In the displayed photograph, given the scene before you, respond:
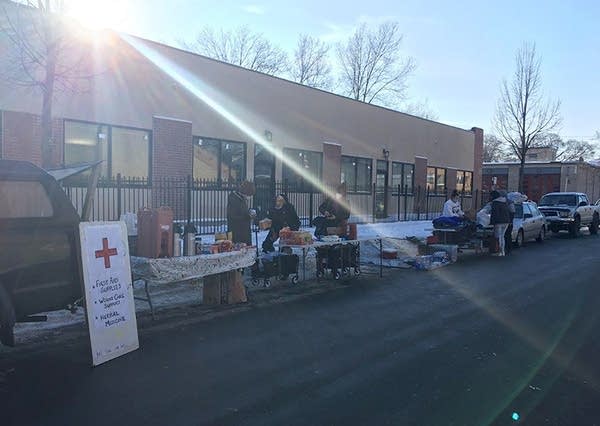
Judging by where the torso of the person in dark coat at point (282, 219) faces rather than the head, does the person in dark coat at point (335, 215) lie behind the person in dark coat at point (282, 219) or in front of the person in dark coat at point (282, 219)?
behind

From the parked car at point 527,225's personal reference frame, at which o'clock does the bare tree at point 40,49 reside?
The bare tree is roughly at 12 o'clock from the parked car.

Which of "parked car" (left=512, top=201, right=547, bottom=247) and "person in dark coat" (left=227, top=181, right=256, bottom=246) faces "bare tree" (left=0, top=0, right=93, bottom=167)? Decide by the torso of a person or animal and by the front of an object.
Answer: the parked car

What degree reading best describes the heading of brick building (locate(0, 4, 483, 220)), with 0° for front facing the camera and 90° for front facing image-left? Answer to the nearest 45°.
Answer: approximately 315°

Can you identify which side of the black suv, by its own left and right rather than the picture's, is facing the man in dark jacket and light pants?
back

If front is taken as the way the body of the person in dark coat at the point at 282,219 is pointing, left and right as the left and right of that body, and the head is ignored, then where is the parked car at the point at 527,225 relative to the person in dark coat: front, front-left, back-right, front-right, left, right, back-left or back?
back

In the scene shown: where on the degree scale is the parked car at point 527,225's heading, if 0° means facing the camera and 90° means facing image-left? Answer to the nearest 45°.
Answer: approximately 45°

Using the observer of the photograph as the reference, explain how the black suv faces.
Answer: facing to the left of the viewer

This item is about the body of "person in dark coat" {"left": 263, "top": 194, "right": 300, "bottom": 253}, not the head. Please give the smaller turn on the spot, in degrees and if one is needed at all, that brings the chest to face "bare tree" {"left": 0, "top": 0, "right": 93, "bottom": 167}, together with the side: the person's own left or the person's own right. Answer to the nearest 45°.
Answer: approximately 45° to the person's own right

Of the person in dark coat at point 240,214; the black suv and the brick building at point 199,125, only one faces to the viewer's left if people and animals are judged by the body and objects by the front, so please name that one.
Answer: the black suv
